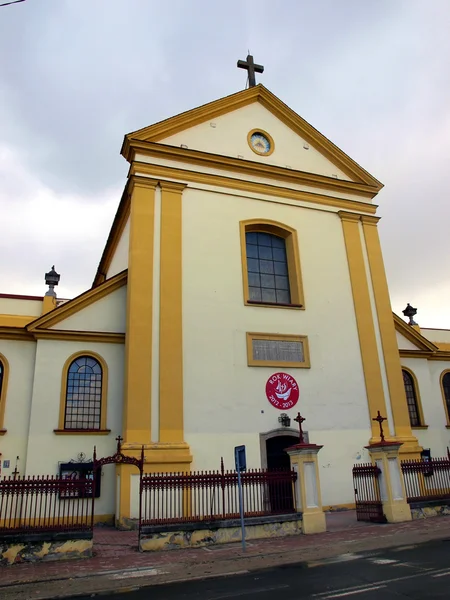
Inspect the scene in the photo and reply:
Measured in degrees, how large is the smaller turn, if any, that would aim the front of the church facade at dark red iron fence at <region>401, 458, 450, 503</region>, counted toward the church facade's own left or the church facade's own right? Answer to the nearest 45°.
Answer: approximately 45° to the church facade's own left

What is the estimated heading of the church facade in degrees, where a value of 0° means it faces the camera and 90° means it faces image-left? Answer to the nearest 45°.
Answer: approximately 315°
